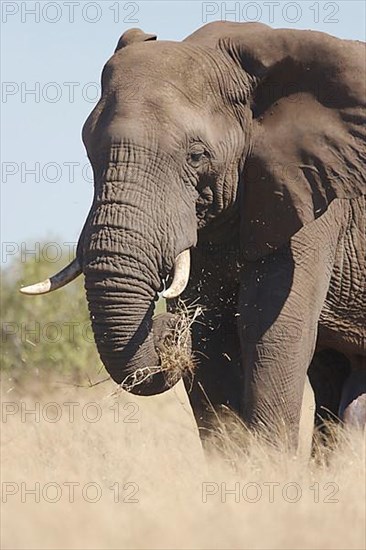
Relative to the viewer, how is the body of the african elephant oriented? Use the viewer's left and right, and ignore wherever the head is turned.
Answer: facing the viewer and to the left of the viewer
